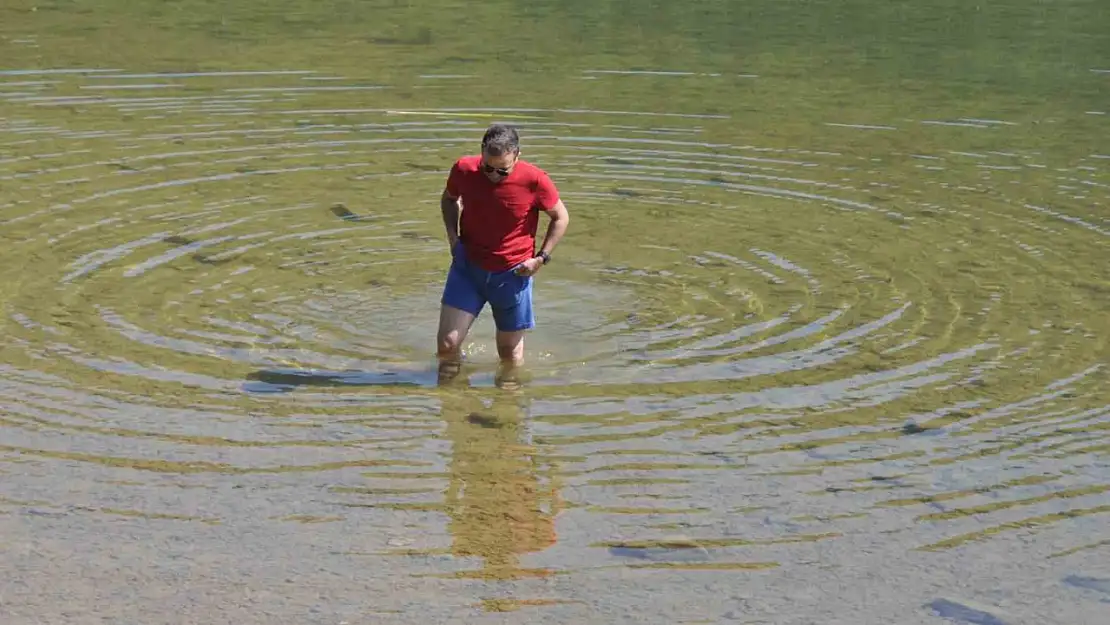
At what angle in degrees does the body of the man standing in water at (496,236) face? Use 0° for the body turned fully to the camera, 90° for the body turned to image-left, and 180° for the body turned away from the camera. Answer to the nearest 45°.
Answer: approximately 0°
